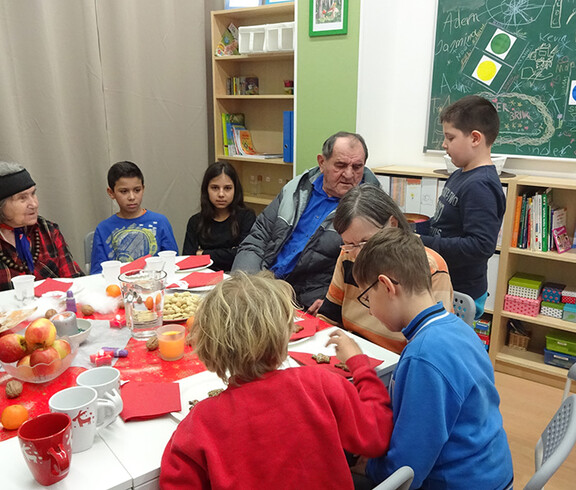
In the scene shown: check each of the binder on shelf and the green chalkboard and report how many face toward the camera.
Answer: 2

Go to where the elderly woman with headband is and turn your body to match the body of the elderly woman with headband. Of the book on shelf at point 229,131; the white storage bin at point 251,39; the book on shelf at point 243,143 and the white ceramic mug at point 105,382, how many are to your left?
3

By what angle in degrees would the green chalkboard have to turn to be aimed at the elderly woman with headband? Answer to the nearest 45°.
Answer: approximately 45° to its right

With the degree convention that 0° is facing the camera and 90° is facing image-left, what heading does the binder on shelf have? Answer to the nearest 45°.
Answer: approximately 0°

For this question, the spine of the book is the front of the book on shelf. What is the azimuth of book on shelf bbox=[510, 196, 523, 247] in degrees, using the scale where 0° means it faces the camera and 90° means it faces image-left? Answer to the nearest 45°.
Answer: approximately 0°

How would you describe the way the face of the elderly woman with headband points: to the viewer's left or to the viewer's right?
to the viewer's right

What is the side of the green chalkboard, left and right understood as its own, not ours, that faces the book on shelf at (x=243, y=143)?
right

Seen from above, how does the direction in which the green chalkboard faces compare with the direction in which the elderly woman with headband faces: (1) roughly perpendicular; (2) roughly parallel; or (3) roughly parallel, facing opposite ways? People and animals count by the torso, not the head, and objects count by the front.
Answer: roughly perpendicular

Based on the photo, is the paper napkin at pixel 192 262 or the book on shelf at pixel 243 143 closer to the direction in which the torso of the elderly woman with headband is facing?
the paper napkin

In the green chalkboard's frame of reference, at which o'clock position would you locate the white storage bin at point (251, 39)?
The white storage bin is roughly at 3 o'clock from the green chalkboard.

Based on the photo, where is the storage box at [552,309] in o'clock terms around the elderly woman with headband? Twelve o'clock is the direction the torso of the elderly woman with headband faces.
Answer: The storage box is roughly at 11 o'clock from the elderly woman with headband.

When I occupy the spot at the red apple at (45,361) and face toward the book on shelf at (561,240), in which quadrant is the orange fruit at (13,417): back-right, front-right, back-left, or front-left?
back-right
